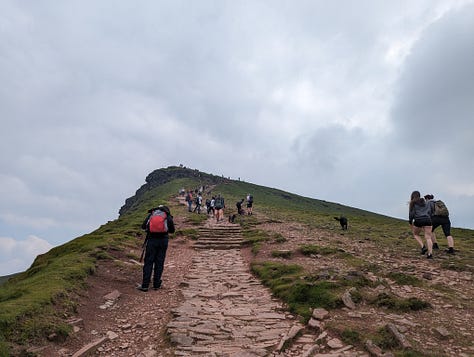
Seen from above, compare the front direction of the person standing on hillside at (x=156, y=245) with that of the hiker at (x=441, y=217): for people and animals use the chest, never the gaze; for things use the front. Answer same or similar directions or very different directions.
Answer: same or similar directions

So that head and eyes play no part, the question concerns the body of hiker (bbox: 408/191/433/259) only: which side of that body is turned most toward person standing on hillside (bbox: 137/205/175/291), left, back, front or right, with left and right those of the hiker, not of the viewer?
left

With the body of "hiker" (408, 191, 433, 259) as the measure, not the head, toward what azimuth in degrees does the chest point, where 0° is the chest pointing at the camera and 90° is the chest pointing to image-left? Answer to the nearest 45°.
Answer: approximately 135°

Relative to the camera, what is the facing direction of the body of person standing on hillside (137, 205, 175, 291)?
away from the camera

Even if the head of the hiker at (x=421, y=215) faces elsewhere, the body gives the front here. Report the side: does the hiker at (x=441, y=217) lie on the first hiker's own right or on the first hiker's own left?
on the first hiker's own right

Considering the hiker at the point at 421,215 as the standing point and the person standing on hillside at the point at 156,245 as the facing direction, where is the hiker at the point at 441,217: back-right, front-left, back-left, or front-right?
back-right

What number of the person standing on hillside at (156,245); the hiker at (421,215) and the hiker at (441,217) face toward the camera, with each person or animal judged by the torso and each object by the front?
0

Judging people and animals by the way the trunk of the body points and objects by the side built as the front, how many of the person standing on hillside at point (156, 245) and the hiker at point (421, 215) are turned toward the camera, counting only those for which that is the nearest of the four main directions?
0

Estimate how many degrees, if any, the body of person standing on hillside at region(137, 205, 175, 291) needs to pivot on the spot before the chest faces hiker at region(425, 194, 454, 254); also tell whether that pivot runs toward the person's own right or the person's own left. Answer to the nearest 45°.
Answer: approximately 90° to the person's own right

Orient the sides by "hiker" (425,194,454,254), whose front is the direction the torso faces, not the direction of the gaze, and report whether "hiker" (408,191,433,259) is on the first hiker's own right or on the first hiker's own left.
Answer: on the first hiker's own left

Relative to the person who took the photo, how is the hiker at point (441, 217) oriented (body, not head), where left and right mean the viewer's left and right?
facing away from the viewer and to the left of the viewer

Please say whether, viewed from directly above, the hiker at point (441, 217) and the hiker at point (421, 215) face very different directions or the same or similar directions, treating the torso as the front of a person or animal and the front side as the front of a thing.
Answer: same or similar directions

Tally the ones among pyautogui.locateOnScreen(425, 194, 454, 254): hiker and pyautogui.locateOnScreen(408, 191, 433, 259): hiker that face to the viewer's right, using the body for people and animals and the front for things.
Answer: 0
